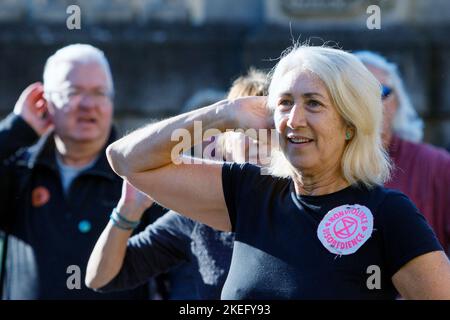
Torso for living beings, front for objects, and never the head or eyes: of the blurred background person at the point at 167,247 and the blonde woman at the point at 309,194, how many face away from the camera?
0

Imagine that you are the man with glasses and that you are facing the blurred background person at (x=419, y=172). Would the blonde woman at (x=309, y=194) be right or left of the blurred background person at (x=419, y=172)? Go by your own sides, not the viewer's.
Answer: right

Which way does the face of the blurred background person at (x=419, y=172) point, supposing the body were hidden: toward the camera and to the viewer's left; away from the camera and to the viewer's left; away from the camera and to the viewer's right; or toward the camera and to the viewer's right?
toward the camera and to the viewer's left

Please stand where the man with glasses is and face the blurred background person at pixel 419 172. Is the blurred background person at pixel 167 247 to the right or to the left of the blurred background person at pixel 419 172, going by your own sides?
right

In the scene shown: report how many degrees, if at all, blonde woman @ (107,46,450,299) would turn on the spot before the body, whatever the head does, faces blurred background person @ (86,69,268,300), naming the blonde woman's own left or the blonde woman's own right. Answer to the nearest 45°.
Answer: approximately 90° to the blonde woman's own right

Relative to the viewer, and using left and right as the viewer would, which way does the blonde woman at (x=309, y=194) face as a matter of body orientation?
facing the viewer and to the left of the viewer

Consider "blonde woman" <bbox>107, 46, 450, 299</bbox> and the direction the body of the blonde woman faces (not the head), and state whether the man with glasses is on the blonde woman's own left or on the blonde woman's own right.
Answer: on the blonde woman's own right
